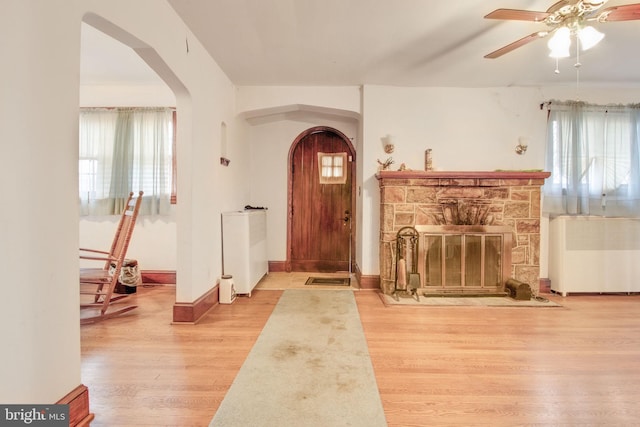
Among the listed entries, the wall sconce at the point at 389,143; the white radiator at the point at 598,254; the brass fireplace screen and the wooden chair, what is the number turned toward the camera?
3

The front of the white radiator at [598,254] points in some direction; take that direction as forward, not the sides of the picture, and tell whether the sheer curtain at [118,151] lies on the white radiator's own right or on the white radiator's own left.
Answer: on the white radiator's own right

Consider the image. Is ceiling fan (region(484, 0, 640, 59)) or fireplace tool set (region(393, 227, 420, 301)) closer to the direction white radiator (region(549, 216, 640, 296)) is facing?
the ceiling fan

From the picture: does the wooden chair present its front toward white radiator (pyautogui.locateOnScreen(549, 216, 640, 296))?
no

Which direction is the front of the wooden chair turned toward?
to the viewer's left

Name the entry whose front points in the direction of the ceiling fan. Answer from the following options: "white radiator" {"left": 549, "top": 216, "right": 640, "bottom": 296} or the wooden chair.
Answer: the white radiator

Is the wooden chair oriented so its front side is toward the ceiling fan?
no

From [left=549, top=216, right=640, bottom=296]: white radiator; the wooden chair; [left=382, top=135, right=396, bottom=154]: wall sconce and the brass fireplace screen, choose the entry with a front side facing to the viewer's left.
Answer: the wooden chair

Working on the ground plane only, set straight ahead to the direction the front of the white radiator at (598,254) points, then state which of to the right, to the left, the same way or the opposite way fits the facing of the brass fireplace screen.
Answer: the same way

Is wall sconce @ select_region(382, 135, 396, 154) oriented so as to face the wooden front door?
no

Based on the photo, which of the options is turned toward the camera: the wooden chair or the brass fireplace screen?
the brass fireplace screen

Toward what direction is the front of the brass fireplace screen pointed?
toward the camera

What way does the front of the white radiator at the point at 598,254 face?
toward the camera
